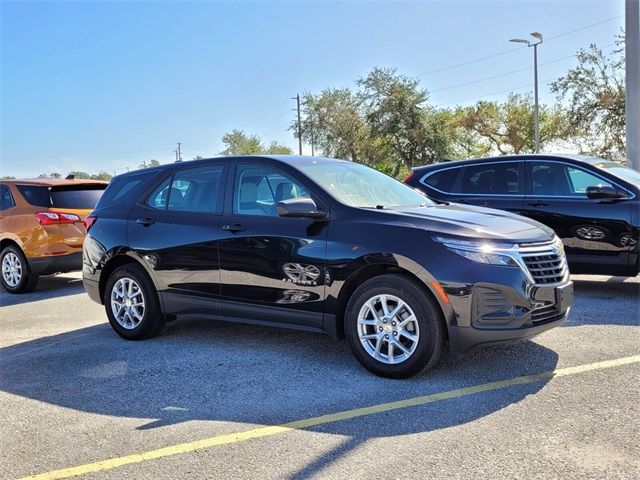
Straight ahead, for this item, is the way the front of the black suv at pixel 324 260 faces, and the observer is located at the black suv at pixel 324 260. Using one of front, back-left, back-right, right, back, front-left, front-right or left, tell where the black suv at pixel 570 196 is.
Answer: left

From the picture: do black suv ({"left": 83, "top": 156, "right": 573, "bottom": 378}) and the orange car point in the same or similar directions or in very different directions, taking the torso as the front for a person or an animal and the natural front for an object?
very different directions

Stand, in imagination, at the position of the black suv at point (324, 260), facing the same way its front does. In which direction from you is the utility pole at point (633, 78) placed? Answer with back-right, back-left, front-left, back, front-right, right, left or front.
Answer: left

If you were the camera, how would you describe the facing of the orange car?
facing away from the viewer and to the left of the viewer

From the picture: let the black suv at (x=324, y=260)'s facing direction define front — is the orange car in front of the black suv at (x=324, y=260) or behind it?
behind

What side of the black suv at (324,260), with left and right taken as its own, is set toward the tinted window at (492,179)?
left

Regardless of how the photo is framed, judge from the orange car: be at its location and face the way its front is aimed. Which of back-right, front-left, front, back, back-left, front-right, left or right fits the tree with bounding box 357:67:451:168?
right

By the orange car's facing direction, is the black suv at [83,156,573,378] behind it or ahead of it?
behind
